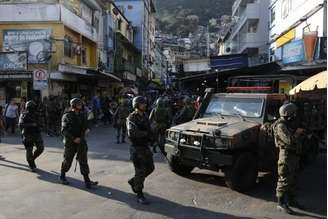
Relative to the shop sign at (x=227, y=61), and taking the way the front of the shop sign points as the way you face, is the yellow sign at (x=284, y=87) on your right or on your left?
on your left

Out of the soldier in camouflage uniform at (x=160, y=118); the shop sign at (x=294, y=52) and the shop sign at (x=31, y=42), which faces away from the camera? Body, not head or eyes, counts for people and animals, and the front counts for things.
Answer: the soldier in camouflage uniform

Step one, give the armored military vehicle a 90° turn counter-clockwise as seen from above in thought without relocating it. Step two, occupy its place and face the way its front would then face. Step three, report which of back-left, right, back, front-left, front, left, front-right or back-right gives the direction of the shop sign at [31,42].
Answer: back

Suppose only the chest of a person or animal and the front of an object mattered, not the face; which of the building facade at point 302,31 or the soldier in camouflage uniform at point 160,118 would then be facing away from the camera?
the soldier in camouflage uniform

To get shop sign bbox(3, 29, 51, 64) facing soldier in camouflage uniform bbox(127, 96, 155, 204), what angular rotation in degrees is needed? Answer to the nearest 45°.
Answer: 0° — it already faces them

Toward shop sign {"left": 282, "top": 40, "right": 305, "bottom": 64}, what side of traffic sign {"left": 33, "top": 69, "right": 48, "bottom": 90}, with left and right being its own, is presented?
left

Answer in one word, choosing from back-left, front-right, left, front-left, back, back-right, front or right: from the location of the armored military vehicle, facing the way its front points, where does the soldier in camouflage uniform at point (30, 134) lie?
front-right

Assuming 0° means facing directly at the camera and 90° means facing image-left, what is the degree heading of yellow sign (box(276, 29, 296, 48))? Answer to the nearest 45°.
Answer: approximately 45°

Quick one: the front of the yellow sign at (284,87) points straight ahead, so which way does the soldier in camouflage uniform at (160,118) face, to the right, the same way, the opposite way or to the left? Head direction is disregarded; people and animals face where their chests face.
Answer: the opposite way

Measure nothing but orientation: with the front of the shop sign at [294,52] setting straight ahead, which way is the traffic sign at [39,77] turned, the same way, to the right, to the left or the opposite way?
to the left
